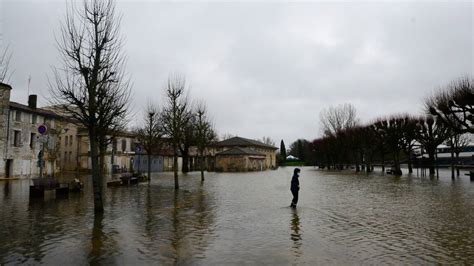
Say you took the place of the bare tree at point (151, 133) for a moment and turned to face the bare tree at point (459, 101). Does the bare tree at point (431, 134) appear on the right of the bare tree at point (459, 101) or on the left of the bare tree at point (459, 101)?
left

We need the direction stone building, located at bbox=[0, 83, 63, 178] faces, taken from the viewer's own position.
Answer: facing the viewer and to the right of the viewer

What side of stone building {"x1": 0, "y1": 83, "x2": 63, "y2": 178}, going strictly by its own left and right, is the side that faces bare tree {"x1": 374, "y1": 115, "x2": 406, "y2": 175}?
front

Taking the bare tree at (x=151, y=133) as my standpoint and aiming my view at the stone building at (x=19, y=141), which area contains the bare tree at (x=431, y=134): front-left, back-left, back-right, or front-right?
back-right

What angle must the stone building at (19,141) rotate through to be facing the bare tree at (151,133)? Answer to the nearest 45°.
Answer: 0° — it already faces it

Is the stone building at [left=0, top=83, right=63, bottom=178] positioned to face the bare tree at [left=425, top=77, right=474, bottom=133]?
yes
